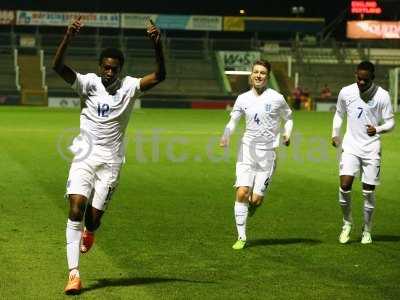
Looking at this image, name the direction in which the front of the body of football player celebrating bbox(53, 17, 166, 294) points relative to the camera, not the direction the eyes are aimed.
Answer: toward the camera

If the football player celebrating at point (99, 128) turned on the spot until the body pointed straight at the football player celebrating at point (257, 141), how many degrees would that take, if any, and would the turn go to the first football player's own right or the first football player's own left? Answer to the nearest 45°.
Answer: approximately 135° to the first football player's own left
